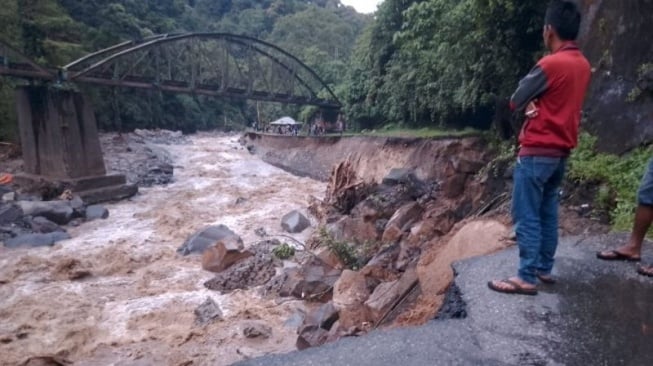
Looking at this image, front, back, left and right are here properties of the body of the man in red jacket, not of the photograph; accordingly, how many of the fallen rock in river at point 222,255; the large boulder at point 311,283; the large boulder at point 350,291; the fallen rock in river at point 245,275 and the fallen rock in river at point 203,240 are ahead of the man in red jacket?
5

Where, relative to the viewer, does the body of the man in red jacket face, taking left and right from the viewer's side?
facing away from the viewer and to the left of the viewer

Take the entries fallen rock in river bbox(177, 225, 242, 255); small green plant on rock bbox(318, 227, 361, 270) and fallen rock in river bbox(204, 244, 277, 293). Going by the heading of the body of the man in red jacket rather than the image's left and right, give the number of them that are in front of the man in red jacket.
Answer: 3

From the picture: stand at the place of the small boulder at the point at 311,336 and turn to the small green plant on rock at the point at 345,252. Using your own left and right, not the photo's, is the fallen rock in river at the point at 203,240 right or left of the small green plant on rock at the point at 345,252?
left

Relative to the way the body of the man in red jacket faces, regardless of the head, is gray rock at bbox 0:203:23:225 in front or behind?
in front

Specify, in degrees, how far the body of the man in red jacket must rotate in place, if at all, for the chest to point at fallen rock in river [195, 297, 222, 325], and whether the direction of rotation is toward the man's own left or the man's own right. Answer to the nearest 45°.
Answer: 0° — they already face it

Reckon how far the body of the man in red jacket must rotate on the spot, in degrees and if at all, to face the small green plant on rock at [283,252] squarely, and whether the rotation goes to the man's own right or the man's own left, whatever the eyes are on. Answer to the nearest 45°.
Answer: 0° — they already face it

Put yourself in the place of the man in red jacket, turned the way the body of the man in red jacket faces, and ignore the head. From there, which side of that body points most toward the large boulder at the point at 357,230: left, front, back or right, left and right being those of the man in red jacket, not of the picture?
front

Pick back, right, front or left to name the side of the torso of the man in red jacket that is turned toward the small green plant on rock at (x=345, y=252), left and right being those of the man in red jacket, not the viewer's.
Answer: front

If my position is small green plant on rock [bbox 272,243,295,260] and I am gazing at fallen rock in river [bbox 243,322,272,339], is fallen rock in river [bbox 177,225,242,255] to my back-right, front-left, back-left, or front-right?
back-right

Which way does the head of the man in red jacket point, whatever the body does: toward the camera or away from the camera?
away from the camera
